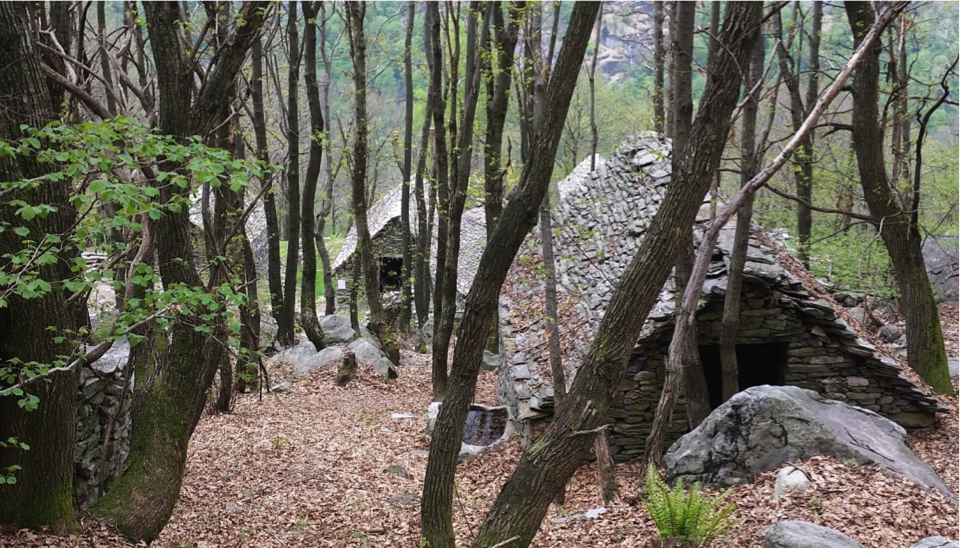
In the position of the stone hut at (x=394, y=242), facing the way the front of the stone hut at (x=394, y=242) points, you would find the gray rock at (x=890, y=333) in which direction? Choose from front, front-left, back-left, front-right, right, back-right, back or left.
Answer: left

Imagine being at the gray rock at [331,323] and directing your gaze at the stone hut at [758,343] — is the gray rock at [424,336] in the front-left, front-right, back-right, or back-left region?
front-left

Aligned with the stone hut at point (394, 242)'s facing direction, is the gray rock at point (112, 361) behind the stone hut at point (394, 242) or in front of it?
in front

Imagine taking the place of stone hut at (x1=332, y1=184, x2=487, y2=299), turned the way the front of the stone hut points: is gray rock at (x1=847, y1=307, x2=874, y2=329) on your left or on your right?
on your left

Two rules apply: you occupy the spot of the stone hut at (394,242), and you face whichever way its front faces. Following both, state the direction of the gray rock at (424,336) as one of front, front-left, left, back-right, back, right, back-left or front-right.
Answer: front-left

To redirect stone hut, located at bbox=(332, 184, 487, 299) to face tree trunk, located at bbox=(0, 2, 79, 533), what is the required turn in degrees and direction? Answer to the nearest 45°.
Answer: approximately 45° to its left

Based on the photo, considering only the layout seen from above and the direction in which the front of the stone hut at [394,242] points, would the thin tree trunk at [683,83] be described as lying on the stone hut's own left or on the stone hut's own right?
on the stone hut's own left

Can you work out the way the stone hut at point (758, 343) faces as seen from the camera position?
facing the viewer and to the right of the viewer

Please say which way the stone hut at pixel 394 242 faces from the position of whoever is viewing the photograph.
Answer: facing the viewer and to the left of the viewer

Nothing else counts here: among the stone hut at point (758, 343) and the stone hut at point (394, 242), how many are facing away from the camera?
0

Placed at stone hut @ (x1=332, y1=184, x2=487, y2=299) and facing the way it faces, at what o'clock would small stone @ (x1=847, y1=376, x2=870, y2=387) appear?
The small stone is roughly at 10 o'clock from the stone hut.

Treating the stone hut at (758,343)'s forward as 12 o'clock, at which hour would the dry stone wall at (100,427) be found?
The dry stone wall is roughly at 3 o'clock from the stone hut.

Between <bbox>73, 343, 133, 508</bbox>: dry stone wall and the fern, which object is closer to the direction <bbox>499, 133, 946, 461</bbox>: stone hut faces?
the fern

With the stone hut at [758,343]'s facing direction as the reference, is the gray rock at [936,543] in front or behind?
in front

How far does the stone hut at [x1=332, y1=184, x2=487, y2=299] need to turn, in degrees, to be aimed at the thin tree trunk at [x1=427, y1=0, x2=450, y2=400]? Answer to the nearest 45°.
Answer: approximately 45° to its left
